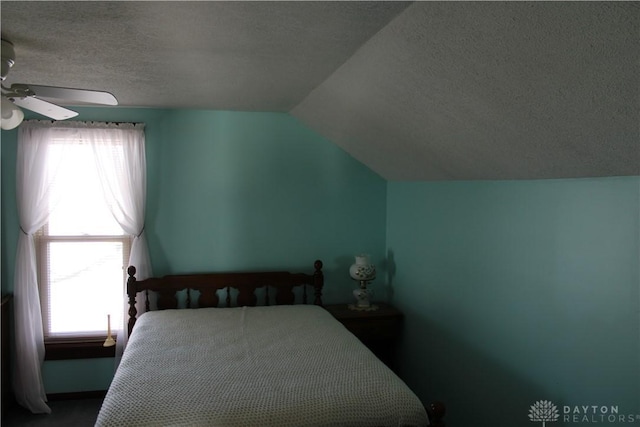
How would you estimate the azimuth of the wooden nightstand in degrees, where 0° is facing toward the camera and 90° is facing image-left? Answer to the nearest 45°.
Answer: approximately 0°

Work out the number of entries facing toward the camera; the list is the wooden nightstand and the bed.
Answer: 2

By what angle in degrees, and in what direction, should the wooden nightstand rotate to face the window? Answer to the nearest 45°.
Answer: approximately 90° to its right

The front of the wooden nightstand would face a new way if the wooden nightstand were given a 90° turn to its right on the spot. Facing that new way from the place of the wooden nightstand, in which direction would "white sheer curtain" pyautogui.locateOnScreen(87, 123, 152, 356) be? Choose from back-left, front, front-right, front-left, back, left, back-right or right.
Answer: front

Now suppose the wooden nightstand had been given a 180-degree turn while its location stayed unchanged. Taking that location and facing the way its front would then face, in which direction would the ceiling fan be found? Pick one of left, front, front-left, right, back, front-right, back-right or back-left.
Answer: back-left

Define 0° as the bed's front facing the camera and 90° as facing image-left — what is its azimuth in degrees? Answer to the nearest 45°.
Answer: approximately 0°

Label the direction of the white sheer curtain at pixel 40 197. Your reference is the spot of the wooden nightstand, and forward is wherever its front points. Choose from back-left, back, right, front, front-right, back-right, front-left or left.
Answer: right

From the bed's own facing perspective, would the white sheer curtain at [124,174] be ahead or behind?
behind
